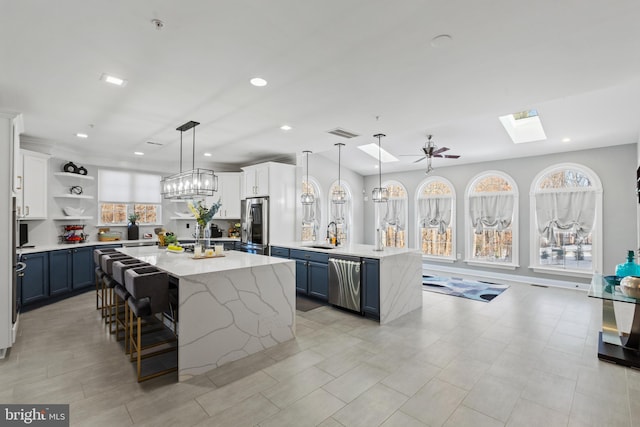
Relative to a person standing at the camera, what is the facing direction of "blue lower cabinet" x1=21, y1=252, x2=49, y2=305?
facing the viewer and to the right of the viewer

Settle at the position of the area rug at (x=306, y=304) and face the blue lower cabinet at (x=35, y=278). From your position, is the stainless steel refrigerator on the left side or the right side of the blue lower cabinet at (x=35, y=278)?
right

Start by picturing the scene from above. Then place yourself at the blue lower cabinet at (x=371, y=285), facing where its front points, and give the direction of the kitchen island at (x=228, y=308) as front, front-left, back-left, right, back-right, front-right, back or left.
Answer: front

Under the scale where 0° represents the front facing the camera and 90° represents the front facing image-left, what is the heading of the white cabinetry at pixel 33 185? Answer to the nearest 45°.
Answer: approximately 315°

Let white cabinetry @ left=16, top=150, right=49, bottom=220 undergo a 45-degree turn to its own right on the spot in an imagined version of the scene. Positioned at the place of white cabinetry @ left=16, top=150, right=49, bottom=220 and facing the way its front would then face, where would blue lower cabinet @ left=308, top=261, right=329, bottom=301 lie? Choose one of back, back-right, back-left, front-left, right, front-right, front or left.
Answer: front-left

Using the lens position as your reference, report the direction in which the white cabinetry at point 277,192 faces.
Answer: facing the viewer and to the left of the viewer

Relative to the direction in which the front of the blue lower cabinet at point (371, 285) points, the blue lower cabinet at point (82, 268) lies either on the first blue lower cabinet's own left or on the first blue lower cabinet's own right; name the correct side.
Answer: on the first blue lower cabinet's own right

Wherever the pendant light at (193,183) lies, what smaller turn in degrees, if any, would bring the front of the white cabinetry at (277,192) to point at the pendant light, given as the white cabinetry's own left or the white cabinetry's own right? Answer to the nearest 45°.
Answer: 0° — it already faces it

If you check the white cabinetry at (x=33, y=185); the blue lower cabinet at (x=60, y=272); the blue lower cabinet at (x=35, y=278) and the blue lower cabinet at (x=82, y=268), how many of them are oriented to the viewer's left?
0

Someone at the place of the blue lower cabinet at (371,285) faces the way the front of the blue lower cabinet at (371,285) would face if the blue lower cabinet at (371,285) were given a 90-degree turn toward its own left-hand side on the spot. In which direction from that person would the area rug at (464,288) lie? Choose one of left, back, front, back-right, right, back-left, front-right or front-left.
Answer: left
